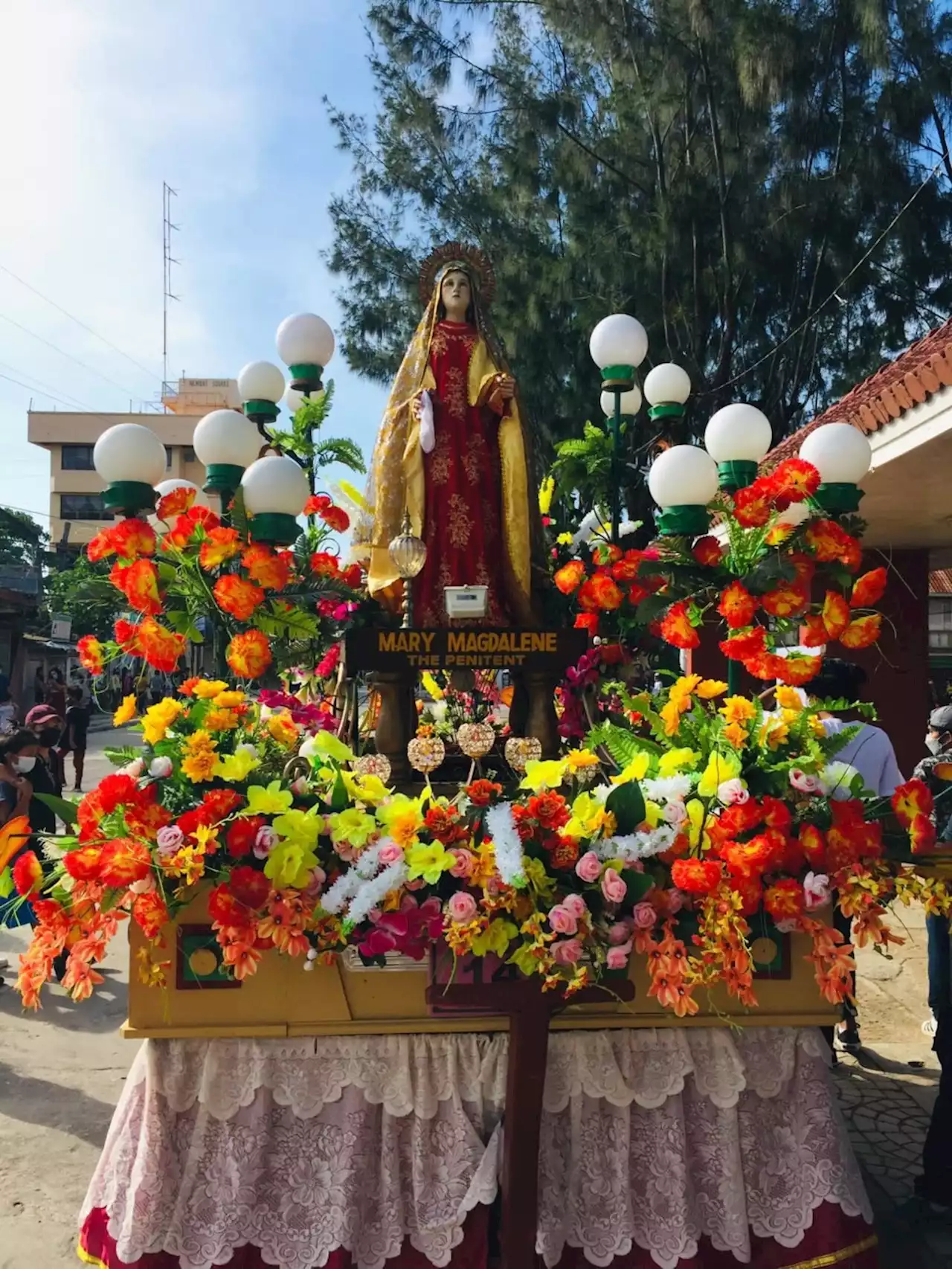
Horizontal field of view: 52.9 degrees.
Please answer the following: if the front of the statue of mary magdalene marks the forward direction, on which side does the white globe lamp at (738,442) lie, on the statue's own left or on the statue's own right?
on the statue's own left

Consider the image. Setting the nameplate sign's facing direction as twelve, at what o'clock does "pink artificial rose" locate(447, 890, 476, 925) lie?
The pink artificial rose is roughly at 12 o'clock from the nameplate sign.

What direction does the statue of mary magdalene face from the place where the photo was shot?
facing the viewer

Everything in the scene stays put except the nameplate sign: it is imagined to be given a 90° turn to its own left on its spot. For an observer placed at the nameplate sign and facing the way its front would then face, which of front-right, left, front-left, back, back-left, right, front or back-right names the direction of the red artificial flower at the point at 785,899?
front-right

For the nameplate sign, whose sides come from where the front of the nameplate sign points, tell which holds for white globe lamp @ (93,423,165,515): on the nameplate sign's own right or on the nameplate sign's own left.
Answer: on the nameplate sign's own right

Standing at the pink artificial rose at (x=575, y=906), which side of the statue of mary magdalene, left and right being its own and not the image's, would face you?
front

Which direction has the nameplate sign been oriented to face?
toward the camera

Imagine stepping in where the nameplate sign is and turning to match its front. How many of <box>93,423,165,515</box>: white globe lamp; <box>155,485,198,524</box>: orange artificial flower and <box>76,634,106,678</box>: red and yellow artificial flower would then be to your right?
3

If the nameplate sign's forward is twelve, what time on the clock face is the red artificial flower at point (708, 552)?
The red artificial flower is roughly at 10 o'clock from the nameplate sign.

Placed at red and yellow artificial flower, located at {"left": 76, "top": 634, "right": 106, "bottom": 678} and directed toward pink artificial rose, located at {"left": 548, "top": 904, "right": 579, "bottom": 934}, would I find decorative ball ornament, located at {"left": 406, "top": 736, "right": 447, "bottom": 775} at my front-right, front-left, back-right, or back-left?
front-left

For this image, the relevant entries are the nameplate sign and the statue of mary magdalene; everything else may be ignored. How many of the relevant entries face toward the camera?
2
